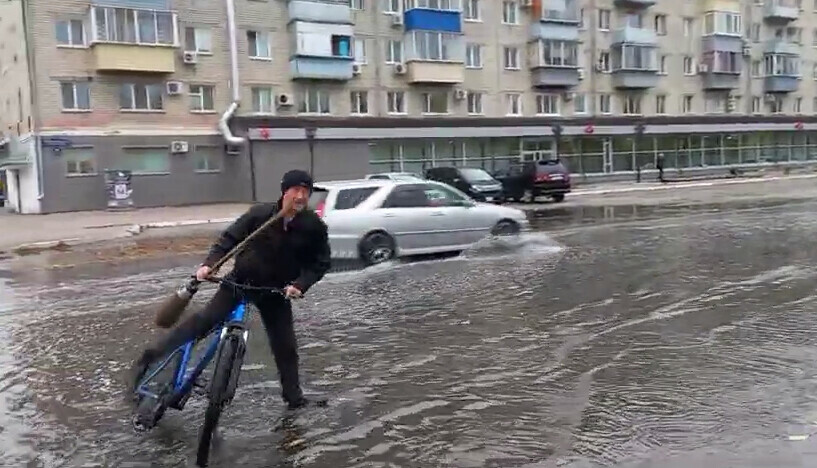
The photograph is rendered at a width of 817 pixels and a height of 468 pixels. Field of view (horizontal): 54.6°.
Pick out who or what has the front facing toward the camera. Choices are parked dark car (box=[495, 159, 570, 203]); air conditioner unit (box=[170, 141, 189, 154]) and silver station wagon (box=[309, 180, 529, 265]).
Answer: the air conditioner unit

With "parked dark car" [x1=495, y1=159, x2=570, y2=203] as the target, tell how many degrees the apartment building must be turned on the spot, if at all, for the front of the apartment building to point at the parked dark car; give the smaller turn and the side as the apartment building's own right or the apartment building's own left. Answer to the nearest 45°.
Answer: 0° — it already faces it

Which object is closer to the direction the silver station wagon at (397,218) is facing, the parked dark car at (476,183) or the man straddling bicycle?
the parked dark car

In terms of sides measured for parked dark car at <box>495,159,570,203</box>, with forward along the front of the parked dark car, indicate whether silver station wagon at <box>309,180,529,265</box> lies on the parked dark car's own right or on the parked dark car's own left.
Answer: on the parked dark car's own left

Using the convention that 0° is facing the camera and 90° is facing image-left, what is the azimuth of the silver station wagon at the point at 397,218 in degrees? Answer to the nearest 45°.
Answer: approximately 225°

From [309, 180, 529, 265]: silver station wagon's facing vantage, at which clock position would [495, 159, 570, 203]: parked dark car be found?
The parked dark car is roughly at 11 o'clock from the silver station wagon.

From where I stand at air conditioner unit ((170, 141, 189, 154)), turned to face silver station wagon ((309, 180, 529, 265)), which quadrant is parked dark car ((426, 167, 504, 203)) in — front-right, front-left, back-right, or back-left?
front-left

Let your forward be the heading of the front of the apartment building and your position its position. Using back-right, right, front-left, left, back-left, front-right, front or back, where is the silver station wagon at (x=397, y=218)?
front-right

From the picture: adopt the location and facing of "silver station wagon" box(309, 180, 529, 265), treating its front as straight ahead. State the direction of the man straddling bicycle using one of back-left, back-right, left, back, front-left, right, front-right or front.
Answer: back-right

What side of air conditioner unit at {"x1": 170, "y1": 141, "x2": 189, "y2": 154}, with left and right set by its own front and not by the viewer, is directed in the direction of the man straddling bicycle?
front

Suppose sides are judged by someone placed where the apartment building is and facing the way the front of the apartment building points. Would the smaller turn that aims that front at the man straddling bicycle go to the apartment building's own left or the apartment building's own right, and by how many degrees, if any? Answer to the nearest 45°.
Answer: approximately 45° to the apartment building's own right

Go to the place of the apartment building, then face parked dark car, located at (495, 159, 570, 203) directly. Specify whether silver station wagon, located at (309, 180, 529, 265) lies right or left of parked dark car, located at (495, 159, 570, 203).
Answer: right

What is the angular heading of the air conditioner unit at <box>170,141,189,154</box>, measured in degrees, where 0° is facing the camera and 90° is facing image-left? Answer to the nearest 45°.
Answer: approximately 0°

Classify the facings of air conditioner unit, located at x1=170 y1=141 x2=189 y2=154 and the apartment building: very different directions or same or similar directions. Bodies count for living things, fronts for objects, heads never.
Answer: same or similar directions

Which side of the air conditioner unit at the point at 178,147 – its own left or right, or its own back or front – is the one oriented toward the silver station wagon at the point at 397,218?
front

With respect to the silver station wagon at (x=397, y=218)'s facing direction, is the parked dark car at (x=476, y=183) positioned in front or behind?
in front
